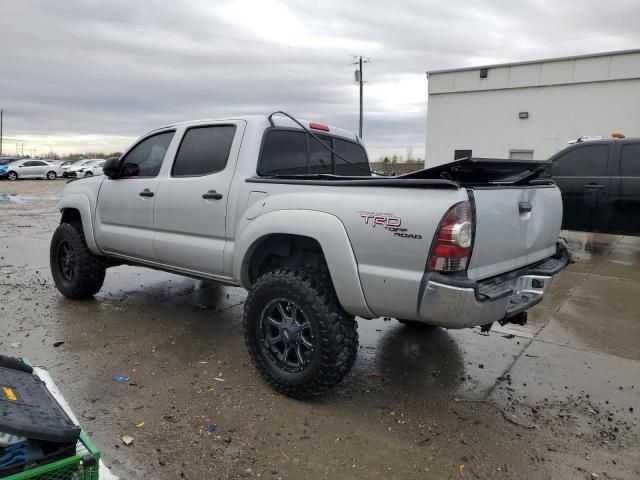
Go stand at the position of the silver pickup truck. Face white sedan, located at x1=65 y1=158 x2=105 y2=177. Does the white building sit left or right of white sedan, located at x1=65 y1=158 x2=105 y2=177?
right

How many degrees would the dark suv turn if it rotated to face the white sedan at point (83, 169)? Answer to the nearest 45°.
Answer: approximately 45° to its right

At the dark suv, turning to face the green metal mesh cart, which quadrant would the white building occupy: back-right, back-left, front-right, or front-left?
back-right

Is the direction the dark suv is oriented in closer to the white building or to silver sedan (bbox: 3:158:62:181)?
the silver sedan

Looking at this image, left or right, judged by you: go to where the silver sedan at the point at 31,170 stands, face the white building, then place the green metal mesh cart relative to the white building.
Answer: right

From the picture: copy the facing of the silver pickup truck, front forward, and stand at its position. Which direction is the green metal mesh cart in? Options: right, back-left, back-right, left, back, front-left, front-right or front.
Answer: left

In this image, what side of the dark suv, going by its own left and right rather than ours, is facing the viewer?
left

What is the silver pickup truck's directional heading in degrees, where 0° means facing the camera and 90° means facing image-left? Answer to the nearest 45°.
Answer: approximately 135°

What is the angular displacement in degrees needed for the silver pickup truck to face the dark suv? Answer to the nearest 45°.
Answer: approximately 90° to its right

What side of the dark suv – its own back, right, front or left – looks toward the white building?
right

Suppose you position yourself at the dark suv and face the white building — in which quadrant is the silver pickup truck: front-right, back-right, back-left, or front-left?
back-left

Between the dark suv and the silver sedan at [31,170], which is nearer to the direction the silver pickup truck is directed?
the silver sedan

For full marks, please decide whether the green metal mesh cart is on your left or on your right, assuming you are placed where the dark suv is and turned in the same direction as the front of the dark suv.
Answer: on your left

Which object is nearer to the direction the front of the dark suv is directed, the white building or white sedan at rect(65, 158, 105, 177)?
the white sedan
